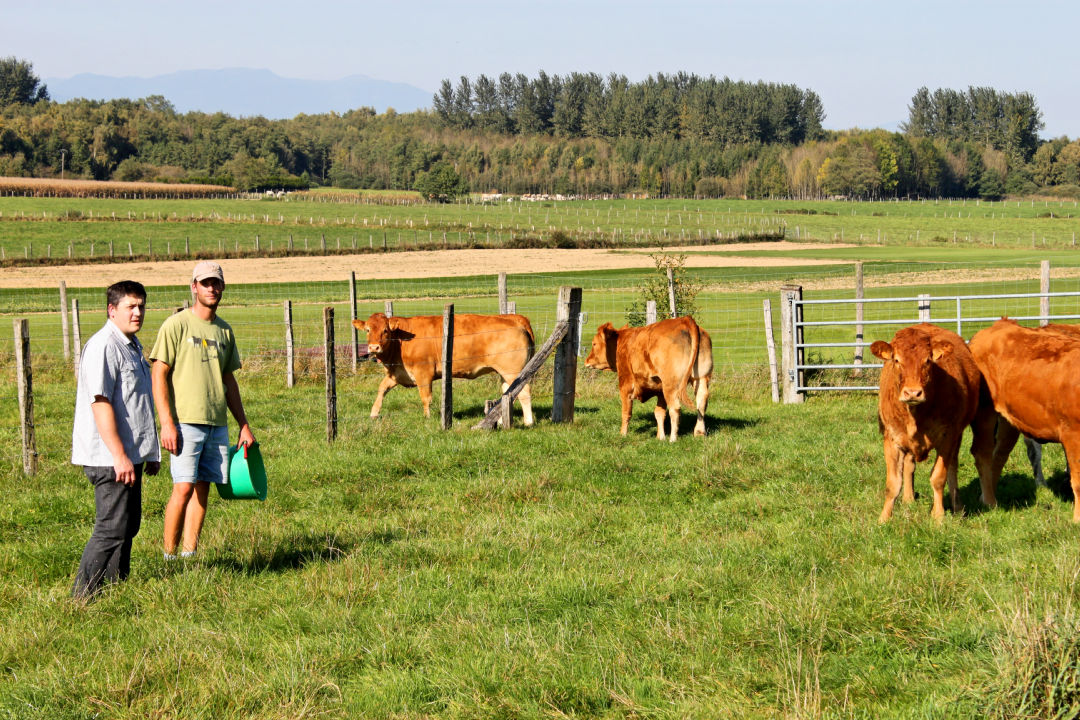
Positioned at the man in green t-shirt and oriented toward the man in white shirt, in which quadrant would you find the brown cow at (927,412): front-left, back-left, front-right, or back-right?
back-left

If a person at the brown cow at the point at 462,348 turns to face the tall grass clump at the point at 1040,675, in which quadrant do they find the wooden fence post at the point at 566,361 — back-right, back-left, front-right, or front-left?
front-left

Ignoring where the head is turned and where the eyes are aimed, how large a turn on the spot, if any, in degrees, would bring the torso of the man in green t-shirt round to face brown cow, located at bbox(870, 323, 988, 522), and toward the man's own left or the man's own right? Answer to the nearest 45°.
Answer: approximately 45° to the man's own left

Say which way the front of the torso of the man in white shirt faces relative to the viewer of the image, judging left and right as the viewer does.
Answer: facing the viewer and to the right of the viewer

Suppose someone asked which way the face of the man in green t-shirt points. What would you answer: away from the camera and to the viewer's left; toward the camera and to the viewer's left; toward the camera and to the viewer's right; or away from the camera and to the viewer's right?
toward the camera and to the viewer's right

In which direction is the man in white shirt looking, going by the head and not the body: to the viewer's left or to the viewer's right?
to the viewer's right

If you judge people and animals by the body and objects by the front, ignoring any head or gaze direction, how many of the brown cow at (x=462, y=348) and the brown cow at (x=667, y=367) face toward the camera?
0

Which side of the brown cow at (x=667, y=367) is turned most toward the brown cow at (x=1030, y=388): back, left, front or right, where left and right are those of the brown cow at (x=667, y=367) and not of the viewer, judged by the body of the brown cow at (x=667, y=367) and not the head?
back

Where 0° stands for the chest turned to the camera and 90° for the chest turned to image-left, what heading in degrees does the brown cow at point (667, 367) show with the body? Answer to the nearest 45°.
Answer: approximately 135°

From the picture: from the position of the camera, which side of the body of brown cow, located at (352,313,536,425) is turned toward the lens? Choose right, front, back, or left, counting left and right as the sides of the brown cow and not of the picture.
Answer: left

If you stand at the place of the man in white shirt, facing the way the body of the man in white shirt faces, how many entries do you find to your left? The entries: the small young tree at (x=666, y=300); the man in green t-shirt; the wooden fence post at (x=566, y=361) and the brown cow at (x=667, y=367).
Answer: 4

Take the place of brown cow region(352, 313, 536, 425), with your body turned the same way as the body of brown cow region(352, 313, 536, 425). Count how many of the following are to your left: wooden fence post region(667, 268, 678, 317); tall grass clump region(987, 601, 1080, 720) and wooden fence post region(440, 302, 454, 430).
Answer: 2

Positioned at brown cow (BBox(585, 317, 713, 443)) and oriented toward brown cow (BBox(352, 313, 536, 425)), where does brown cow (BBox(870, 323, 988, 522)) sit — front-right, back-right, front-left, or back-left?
back-left

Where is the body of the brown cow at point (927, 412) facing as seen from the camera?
toward the camera

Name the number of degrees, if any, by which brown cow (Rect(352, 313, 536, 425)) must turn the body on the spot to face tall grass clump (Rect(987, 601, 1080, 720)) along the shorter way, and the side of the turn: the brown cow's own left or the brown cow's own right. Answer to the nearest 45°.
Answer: approximately 90° to the brown cow's own left
